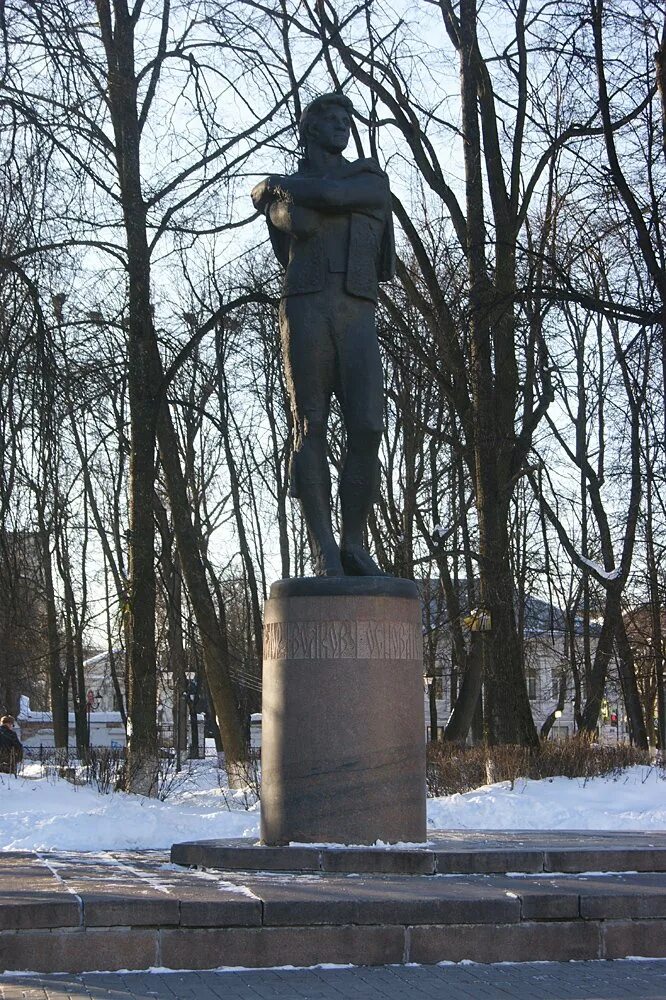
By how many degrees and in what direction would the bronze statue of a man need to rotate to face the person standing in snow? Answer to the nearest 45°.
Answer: approximately 180°

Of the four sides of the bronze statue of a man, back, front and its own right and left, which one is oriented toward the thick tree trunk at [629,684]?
back

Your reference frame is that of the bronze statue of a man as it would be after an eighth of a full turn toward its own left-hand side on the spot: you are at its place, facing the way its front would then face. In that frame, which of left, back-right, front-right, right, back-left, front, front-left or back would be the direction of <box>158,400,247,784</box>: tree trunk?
back-left

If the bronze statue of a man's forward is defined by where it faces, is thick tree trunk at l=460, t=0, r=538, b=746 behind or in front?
behind

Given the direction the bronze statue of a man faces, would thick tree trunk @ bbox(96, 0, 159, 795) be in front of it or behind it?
behind

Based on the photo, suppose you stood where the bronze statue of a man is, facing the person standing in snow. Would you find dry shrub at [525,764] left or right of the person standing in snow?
right

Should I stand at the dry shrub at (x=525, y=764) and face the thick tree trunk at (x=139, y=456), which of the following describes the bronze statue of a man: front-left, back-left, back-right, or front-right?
front-left

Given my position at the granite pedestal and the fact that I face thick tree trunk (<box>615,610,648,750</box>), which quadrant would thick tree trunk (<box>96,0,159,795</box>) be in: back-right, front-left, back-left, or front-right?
front-left

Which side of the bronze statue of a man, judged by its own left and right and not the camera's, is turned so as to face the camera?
front

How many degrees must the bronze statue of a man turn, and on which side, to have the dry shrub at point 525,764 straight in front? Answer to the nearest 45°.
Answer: approximately 180°
